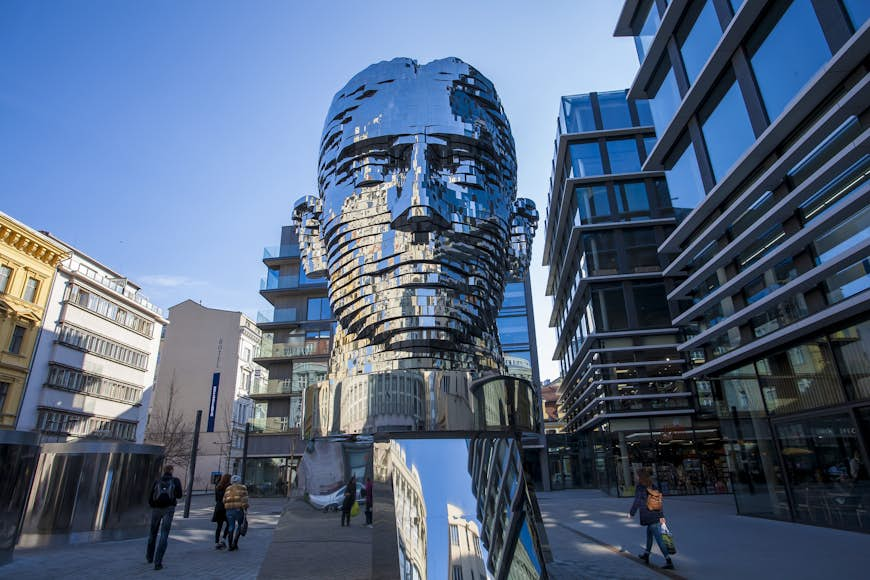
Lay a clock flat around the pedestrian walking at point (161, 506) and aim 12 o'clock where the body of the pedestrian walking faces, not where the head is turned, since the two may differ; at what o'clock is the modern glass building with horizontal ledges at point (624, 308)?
The modern glass building with horizontal ledges is roughly at 2 o'clock from the pedestrian walking.

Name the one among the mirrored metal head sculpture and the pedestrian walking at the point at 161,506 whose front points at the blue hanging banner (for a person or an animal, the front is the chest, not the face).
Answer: the pedestrian walking

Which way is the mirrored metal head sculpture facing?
toward the camera

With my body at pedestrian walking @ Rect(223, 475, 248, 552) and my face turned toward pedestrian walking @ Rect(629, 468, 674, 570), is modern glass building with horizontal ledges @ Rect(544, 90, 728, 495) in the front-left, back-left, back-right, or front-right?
front-left

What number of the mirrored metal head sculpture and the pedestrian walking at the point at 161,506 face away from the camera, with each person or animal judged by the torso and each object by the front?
1

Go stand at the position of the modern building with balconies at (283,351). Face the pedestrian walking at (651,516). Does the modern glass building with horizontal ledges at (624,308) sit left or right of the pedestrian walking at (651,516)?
left

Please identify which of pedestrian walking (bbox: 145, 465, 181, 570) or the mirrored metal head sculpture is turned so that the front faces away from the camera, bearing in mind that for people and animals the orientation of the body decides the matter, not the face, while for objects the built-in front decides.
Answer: the pedestrian walking

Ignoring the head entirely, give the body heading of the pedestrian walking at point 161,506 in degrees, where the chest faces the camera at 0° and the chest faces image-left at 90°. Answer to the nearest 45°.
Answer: approximately 180°

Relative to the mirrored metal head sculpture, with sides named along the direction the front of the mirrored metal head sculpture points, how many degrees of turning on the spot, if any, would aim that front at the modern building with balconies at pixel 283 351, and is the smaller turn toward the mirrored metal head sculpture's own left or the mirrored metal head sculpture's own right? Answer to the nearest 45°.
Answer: approximately 180°

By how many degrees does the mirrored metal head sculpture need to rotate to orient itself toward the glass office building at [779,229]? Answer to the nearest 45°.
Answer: approximately 135° to its left

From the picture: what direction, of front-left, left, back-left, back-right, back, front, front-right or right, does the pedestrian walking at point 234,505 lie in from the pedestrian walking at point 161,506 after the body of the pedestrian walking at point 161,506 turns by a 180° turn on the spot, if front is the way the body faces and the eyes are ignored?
back-left

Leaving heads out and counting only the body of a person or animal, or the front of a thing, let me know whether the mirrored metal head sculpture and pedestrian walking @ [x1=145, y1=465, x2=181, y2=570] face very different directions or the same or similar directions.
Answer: very different directions

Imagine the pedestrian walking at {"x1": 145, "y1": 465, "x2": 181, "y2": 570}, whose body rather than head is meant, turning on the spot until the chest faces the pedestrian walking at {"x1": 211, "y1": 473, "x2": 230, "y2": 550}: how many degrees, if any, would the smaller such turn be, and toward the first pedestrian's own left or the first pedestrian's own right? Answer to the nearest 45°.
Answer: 0° — they already face them
